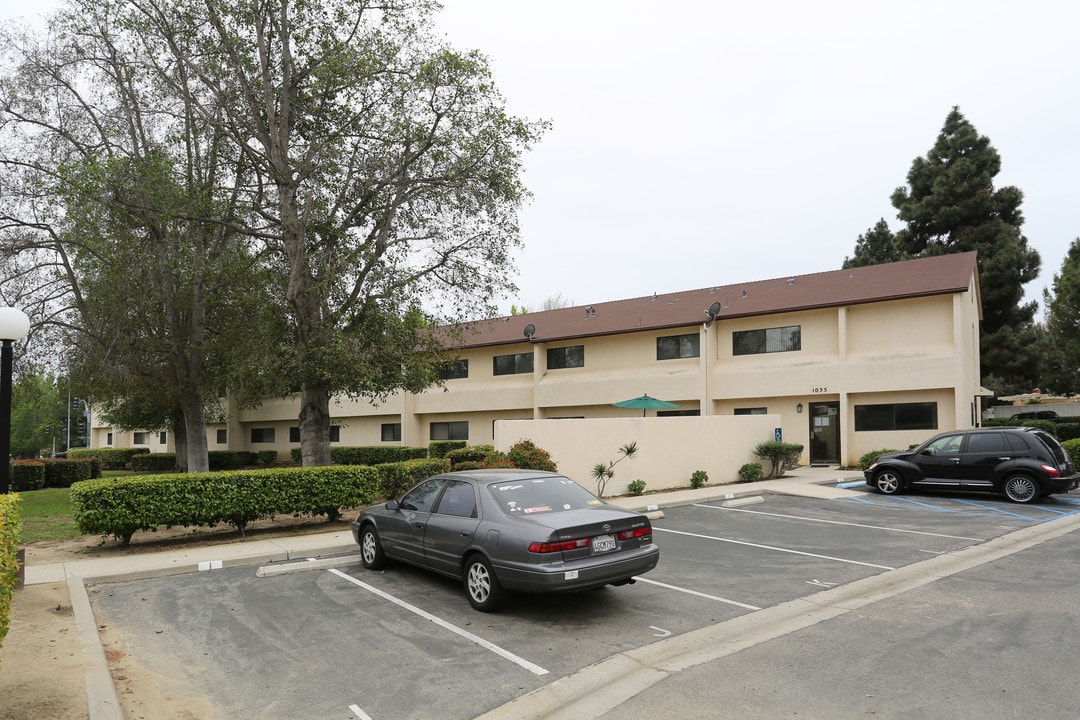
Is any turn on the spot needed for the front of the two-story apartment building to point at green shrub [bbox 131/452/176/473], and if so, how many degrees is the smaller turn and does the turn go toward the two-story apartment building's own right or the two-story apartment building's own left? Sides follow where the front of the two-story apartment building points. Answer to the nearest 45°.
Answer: approximately 90° to the two-story apartment building's own right

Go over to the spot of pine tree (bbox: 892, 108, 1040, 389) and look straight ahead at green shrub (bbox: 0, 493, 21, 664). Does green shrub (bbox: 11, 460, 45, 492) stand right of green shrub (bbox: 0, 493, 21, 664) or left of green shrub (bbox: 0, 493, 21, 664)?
right

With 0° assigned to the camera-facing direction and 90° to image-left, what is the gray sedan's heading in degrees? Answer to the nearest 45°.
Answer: approximately 135°

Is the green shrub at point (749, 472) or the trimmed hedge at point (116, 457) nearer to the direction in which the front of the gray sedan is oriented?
the trimmed hedge

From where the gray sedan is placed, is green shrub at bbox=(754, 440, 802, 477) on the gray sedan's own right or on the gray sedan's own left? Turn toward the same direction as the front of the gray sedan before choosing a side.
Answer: on the gray sedan's own right

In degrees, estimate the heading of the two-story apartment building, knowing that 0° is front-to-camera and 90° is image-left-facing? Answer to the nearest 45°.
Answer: approximately 45°

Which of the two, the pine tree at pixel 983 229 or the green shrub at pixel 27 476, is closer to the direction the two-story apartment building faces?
the green shrub

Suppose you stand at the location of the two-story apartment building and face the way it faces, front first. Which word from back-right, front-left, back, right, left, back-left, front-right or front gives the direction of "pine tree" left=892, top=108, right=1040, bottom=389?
back

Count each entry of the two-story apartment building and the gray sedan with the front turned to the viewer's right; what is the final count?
0
